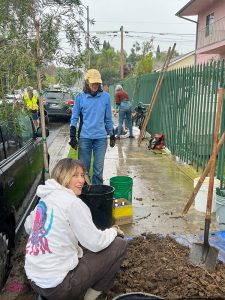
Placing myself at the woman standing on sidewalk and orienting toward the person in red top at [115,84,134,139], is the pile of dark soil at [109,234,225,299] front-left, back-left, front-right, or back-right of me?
back-right

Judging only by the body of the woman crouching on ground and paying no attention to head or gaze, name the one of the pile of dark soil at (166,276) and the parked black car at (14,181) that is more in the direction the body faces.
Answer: the pile of dark soil

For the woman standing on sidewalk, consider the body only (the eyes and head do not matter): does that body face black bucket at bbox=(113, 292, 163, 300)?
yes

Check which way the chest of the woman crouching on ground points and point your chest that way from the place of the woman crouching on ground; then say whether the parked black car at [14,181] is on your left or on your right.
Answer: on your left

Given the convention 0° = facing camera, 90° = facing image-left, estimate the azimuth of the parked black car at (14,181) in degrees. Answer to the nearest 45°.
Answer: approximately 225°

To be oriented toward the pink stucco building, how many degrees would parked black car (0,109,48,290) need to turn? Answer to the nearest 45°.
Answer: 0° — it already faces it

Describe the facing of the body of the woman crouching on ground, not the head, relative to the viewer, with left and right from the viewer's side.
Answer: facing away from the viewer and to the right of the viewer

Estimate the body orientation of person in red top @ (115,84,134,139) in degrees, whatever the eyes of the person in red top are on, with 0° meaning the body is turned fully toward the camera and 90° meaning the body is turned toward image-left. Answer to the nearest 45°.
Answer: approximately 135°

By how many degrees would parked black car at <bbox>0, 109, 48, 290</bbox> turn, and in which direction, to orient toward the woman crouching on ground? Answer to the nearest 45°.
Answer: approximately 135° to its right

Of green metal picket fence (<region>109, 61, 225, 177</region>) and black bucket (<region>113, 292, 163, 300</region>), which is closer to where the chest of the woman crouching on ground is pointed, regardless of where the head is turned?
the green metal picket fence
